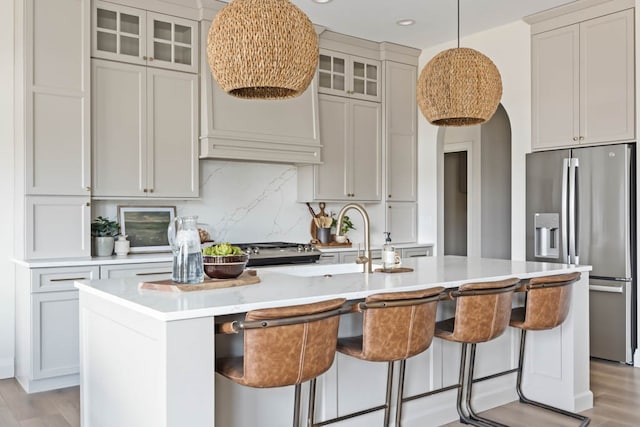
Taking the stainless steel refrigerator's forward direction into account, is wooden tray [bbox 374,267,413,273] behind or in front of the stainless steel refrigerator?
in front

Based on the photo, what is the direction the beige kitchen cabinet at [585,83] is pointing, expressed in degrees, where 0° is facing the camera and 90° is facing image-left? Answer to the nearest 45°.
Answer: approximately 45°

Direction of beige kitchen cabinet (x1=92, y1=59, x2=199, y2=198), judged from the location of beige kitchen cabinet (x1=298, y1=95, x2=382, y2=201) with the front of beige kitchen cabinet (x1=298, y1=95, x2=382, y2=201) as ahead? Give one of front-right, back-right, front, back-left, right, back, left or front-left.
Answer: right

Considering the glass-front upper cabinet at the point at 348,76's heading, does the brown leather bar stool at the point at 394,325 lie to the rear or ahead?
ahead

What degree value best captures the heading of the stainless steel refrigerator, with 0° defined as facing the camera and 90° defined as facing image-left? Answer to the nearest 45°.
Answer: approximately 45°

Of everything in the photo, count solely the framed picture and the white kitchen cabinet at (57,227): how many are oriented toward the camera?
2

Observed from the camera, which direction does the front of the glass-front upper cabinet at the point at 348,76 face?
facing the viewer and to the right of the viewer

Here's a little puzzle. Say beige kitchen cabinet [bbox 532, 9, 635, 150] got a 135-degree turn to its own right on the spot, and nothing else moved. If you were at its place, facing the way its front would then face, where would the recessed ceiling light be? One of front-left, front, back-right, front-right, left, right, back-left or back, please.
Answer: left

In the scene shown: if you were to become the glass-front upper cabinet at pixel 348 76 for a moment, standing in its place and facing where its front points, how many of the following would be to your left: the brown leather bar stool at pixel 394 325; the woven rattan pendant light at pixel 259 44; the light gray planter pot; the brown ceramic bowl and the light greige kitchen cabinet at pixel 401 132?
1

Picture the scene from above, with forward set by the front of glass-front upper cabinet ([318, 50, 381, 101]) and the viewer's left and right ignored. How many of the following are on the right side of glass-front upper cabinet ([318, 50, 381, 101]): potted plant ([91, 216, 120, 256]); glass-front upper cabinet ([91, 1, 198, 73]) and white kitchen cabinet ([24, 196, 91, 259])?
3

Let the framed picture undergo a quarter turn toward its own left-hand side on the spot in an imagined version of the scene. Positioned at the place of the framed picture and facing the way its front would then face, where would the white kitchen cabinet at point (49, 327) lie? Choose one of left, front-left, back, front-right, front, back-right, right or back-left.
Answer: back-right

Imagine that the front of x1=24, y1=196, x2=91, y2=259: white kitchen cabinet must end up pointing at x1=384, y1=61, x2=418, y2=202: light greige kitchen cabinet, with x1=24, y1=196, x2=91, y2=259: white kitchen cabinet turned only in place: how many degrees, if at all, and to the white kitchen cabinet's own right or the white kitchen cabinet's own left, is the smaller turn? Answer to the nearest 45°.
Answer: approximately 90° to the white kitchen cabinet's own left

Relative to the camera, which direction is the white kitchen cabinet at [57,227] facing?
toward the camera

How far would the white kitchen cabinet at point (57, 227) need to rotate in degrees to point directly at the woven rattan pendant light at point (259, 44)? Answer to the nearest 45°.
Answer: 0° — it already faces it

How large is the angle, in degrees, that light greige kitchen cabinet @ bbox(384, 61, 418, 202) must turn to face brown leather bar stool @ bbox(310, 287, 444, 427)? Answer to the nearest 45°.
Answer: approximately 45° to its right

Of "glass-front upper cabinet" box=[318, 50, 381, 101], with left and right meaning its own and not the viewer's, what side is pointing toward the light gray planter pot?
right

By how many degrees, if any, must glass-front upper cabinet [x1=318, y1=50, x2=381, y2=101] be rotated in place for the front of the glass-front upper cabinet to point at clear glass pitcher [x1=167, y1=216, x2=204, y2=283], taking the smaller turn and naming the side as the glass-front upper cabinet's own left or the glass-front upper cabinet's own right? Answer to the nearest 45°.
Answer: approximately 45° to the glass-front upper cabinet's own right
